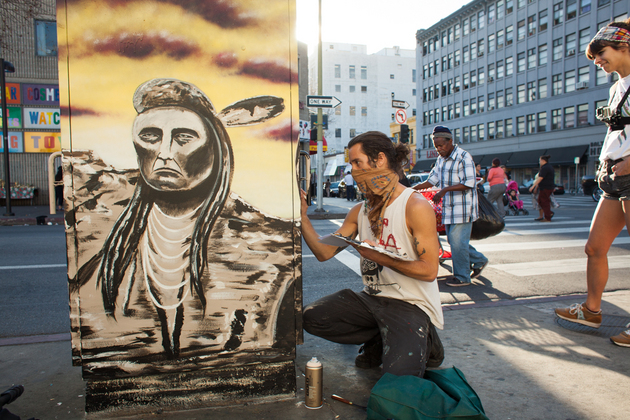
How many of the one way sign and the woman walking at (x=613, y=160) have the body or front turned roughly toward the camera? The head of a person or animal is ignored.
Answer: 1

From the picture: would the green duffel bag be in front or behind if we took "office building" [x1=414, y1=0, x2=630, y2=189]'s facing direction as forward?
in front

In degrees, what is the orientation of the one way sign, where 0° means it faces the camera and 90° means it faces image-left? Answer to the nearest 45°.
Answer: approximately 0°

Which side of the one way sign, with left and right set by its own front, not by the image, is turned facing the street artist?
front

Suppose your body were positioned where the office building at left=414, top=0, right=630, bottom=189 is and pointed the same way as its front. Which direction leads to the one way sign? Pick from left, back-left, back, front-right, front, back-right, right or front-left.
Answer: front-left

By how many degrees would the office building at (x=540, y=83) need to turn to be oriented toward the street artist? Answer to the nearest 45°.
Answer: approximately 45° to its left

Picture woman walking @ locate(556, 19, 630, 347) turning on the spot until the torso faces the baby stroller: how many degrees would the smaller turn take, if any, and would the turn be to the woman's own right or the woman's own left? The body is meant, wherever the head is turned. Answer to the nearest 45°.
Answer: approximately 90° to the woman's own right

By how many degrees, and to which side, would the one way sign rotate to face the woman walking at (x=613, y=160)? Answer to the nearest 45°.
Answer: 0° — it already faces them

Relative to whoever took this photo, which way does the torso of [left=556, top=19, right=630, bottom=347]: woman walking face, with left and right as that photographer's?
facing to the left of the viewer

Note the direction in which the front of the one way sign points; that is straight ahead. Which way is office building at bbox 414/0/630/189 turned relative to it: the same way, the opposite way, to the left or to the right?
to the right
